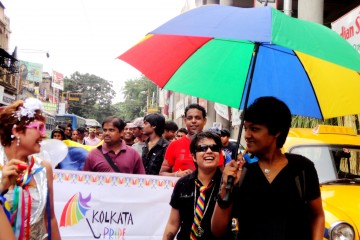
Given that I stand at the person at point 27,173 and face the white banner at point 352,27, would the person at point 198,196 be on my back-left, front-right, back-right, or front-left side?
front-right

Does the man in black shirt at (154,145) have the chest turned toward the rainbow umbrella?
no

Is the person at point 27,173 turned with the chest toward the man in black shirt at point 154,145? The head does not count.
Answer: no

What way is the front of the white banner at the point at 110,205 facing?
toward the camera

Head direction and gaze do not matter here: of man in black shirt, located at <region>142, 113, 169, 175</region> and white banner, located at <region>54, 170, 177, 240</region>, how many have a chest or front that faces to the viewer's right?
0

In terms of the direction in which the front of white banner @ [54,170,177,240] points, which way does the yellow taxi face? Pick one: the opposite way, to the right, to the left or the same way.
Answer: the same way

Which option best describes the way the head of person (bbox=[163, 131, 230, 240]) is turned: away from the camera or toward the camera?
toward the camera

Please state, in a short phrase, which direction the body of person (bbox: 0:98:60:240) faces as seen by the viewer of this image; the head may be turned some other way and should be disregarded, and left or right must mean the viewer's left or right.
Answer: facing the viewer and to the right of the viewer

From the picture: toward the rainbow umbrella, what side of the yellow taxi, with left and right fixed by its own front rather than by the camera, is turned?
right

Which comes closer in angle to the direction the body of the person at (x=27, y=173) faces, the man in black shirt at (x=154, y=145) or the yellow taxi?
the yellow taxi

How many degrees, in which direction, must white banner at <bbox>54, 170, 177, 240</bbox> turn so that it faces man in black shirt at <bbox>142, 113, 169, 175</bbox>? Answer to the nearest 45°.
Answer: approximately 135° to its left

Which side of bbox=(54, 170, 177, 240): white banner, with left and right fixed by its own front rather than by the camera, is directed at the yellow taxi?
left

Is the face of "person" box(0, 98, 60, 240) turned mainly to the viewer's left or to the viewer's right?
to the viewer's right
